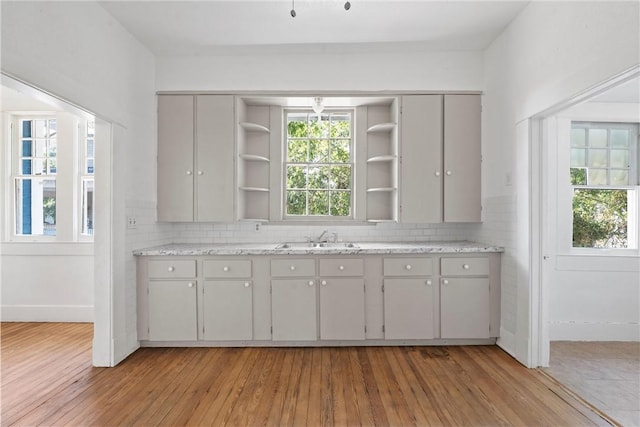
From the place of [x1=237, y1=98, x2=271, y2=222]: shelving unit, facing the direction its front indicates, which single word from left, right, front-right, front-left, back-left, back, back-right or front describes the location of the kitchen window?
front-left

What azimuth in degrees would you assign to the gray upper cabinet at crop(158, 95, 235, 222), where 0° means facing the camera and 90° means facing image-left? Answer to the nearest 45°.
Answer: approximately 0°

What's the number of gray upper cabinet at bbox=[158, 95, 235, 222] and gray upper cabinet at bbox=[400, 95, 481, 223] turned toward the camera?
2

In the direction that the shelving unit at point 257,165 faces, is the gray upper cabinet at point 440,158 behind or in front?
in front

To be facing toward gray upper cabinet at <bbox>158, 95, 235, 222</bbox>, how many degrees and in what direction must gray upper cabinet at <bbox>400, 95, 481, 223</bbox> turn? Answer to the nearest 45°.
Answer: approximately 90° to its right

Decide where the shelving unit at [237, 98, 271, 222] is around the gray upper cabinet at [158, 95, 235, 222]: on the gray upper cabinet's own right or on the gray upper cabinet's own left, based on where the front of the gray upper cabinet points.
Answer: on the gray upper cabinet's own left

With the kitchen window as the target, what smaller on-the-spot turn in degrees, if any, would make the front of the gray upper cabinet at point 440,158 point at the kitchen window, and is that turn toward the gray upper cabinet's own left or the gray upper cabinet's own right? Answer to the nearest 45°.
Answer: approximately 90° to the gray upper cabinet's own right

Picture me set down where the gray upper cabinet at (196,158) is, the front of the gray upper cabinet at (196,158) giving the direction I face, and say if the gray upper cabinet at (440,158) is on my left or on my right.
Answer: on my left
